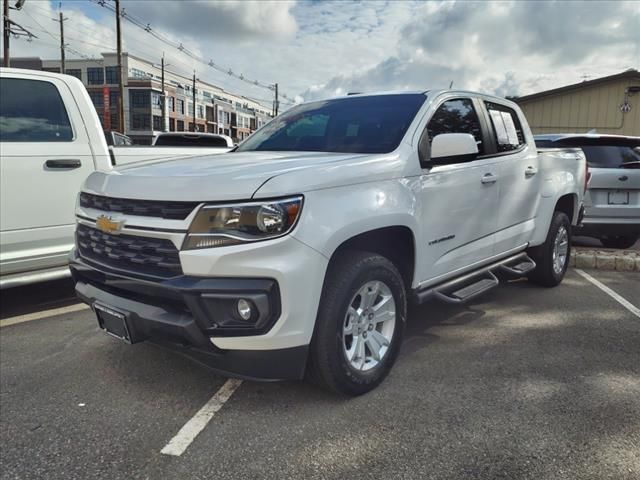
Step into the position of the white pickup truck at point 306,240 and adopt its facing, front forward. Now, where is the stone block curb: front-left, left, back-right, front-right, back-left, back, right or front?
back

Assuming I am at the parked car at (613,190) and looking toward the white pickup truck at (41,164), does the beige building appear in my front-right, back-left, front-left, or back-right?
back-right

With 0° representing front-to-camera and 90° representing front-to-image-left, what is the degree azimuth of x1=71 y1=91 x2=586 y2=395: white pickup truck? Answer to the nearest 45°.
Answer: approximately 45°

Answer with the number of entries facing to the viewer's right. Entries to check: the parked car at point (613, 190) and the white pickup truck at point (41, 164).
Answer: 0

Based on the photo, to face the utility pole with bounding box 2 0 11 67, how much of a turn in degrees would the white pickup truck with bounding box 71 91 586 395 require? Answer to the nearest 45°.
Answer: approximately 90° to its right

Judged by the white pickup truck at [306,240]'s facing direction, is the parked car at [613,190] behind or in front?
behind

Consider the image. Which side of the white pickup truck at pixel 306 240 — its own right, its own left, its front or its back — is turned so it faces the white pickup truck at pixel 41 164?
right

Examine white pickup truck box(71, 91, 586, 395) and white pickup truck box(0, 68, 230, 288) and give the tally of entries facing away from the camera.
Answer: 0

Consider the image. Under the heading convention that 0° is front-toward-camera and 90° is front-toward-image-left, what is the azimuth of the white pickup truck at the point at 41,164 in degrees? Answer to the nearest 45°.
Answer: approximately 45°

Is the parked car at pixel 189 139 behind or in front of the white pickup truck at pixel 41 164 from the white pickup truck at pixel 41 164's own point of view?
behind

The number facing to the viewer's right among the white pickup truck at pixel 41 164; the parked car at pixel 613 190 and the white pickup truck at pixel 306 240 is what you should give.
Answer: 0
